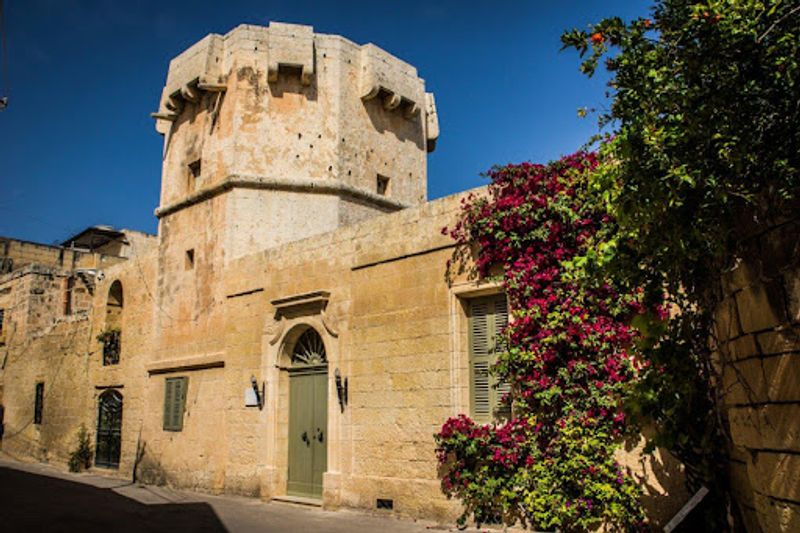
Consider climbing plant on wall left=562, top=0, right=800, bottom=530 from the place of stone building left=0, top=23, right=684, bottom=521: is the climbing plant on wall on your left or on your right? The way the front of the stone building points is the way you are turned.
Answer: on your left

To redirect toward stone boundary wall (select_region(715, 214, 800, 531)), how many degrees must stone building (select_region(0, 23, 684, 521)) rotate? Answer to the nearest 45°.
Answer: approximately 45° to its left

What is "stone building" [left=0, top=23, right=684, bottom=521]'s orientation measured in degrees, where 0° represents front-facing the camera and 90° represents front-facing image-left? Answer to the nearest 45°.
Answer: approximately 45°
